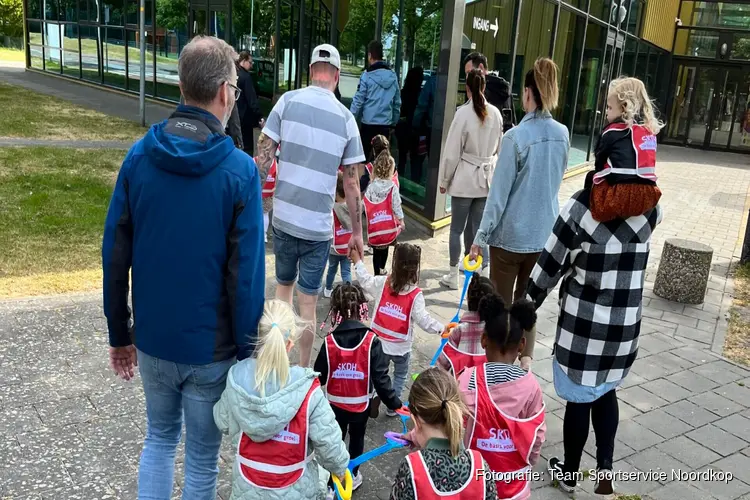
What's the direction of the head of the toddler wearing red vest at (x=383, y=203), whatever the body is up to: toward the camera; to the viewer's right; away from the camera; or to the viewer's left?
away from the camera

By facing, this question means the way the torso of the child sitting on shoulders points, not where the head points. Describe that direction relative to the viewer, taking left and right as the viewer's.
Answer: facing away from the viewer and to the left of the viewer

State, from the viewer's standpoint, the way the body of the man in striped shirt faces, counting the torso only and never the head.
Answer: away from the camera

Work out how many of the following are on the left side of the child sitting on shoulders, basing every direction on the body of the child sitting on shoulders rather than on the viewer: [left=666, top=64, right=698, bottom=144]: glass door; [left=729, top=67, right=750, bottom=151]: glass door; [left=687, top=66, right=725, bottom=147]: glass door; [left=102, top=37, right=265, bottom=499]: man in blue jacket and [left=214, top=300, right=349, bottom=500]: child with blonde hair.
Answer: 2

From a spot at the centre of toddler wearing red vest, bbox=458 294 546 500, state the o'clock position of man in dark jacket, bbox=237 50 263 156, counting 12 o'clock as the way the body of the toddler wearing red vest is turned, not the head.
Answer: The man in dark jacket is roughly at 11 o'clock from the toddler wearing red vest.

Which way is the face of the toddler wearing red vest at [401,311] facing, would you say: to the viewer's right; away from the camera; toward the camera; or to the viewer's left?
away from the camera

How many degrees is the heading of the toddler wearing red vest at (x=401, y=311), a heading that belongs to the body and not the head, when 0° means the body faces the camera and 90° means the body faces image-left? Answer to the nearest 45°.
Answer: approximately 180°

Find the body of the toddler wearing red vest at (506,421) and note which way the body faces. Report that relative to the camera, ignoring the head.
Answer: away from the camera

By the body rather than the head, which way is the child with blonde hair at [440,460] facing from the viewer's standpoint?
away from the camera

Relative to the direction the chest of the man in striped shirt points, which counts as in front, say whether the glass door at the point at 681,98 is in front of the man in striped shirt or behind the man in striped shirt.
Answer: in front

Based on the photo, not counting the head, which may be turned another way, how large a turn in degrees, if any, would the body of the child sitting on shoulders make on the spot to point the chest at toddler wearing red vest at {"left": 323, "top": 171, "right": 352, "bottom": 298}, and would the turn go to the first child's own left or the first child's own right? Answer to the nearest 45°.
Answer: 0° — they already face them

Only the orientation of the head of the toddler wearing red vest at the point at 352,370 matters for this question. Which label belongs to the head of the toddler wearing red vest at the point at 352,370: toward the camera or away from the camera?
away from the camera

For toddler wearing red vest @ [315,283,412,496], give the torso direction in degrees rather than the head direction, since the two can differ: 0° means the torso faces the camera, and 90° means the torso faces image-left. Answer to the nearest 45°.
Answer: approximately 180°

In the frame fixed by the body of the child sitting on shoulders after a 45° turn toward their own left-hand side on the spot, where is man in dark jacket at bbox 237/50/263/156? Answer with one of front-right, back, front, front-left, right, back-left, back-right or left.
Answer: front-right

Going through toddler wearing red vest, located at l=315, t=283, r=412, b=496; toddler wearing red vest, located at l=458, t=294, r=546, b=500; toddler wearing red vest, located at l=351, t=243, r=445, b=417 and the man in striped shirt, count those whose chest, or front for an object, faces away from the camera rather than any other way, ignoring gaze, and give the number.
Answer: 4

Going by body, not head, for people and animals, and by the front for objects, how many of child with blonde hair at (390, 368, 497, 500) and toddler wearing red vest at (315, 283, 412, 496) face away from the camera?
2

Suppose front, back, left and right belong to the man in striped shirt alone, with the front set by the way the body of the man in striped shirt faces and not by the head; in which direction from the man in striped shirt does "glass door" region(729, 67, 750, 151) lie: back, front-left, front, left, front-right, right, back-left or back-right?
front-right

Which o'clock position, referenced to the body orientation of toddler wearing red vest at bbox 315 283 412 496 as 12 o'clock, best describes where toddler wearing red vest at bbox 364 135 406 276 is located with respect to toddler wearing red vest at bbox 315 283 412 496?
toddler wearing red vest at bbox 364 135 406 276 is roughly at 12 o'clock from toddler wearing red vest at bbox 315 283 412 496.

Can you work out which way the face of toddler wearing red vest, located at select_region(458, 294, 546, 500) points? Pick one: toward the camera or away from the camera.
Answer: away from the camera

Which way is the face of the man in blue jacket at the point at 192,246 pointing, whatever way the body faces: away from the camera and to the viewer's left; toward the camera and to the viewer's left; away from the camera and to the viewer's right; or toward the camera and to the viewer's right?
away from the camera and to the viewer's right
